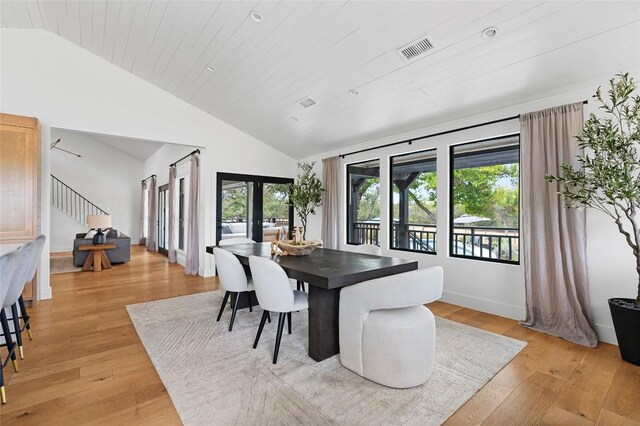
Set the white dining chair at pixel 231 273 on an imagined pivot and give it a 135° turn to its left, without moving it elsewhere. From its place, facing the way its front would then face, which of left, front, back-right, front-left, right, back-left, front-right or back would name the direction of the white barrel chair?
back-left

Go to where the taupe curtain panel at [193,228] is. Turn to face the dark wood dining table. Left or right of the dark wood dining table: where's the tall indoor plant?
left

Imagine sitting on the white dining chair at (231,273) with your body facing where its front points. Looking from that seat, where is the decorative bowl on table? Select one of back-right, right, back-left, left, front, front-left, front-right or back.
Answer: front-right

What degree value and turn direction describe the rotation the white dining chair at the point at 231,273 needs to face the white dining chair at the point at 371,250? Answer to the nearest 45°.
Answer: approximately 45° to its right

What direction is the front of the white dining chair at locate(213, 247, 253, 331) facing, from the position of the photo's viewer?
facing away from the viewer and to the right of the viewer

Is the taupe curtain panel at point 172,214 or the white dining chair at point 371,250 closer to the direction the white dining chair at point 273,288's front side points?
the white dining chair

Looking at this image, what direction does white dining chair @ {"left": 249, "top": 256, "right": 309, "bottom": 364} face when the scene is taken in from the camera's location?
facing away from the viewer and to the right of the viewer

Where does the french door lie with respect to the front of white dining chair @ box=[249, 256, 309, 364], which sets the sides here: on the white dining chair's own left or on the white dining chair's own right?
on the white dining chair's own left

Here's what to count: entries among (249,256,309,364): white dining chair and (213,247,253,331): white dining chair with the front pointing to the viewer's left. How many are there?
0

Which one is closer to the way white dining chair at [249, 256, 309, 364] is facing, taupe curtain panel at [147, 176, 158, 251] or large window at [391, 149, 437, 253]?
the large window

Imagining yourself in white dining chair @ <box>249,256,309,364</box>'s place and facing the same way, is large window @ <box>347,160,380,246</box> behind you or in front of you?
in front

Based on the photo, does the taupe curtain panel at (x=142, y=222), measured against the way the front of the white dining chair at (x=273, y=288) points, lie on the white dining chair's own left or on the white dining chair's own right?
on the white dining chair's own left

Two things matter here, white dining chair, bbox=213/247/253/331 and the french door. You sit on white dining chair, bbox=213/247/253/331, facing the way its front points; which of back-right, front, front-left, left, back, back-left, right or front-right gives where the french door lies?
front-left
